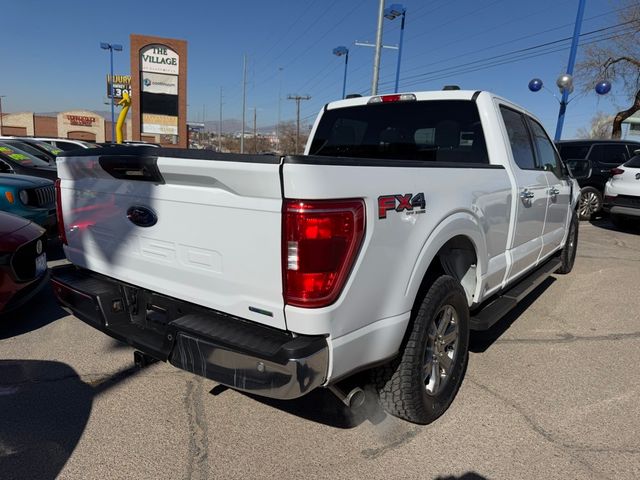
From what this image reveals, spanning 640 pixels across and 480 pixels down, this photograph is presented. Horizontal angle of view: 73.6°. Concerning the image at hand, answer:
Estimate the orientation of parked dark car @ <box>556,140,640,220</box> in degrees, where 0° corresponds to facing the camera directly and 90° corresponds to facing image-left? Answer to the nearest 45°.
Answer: approximately 225°

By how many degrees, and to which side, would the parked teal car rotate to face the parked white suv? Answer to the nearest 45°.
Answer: approximately 45° to its left

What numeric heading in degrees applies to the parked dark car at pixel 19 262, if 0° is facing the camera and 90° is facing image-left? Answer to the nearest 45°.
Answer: approximately 315°

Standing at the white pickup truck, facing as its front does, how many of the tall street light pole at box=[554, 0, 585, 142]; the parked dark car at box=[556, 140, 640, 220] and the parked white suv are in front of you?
3

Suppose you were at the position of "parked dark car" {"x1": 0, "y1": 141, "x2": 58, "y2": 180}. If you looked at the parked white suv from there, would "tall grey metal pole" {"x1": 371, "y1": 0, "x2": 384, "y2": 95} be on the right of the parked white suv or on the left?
left

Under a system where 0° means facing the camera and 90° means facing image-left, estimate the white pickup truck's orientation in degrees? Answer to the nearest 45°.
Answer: approximately 225°

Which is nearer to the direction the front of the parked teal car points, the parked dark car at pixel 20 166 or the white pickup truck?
the white pickup truck

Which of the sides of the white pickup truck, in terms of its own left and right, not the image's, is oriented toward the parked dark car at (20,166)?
left

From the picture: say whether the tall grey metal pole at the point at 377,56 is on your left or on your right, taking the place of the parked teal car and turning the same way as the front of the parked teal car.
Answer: on your left

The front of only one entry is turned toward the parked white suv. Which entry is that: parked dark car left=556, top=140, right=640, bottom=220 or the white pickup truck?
the white pickup truck
